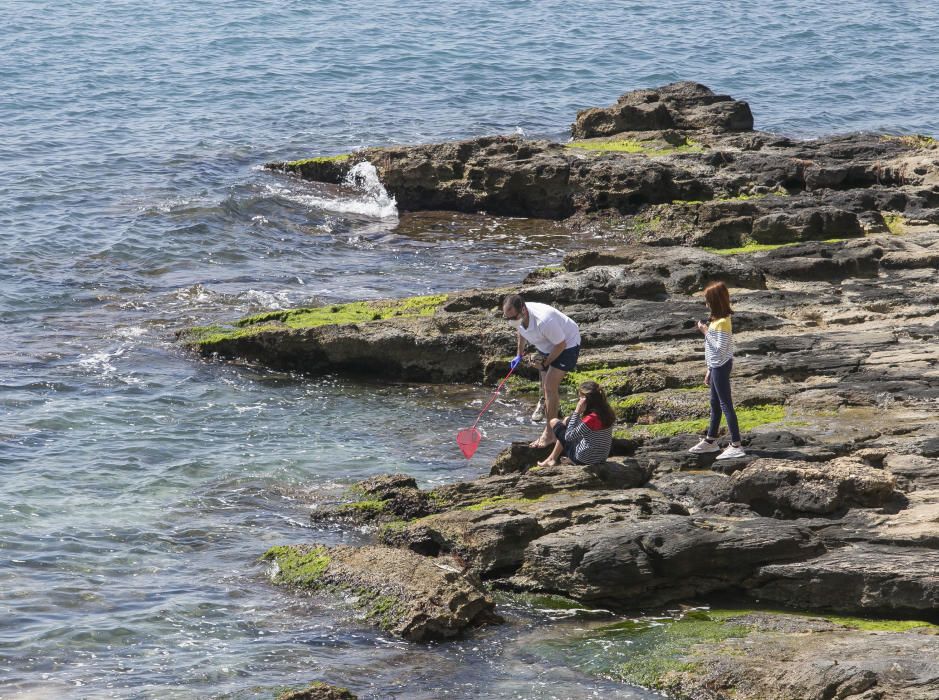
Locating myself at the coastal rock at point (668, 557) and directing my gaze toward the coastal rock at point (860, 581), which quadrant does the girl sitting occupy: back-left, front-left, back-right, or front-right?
back-left

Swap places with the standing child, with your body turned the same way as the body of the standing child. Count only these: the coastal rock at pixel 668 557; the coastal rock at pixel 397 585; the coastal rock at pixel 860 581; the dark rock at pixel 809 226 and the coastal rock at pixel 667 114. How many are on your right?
2

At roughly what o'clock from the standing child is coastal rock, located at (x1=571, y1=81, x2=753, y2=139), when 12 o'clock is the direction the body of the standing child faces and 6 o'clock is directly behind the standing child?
The coastal rock is roughly at 3 o'clock from the standing child.

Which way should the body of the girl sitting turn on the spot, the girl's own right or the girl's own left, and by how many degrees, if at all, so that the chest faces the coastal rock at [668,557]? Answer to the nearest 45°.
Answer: approximately 90° to the girl's own left

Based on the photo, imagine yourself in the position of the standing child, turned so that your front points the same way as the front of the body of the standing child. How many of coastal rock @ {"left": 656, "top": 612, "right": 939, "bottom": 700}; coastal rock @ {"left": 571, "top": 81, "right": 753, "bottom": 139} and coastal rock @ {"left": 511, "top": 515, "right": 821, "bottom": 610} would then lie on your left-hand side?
2

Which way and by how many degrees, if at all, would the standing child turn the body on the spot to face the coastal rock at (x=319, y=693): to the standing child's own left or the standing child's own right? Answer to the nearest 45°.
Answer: approximately 45° to the standing child's own left

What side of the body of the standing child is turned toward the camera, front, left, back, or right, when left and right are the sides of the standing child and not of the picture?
left

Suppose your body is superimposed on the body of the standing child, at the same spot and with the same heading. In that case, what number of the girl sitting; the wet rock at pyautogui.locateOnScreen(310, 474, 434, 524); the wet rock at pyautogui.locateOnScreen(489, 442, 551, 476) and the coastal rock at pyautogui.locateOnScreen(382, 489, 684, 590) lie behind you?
0

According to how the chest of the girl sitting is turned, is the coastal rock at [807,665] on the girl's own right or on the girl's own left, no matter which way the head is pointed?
on the girl's own left

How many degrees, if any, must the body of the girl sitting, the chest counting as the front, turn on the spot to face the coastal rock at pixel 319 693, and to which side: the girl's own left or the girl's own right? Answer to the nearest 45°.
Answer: approximately 45° to the girl's own left

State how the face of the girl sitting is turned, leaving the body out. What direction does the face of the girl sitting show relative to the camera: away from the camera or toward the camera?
away from the camera

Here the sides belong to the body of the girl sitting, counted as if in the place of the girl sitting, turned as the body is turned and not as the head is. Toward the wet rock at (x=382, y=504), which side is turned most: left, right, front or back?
front

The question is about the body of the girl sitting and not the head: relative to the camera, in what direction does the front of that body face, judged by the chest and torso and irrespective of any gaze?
to the viewer's left

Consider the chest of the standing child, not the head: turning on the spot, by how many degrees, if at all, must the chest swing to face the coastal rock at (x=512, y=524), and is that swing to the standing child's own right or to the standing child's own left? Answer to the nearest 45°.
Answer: approximately 45° to the standing child's own left

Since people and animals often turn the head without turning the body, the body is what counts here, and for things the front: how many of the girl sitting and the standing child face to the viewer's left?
2

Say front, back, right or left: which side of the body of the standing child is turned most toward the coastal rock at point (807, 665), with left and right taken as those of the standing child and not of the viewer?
left

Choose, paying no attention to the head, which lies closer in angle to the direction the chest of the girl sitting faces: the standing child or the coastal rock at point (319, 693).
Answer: the coastal rock

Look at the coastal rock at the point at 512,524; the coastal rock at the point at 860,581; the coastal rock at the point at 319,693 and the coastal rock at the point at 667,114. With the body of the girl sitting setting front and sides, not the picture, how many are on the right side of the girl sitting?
1

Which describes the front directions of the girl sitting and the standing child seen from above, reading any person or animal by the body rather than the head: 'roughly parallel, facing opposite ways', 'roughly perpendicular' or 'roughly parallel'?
roughly parallel
